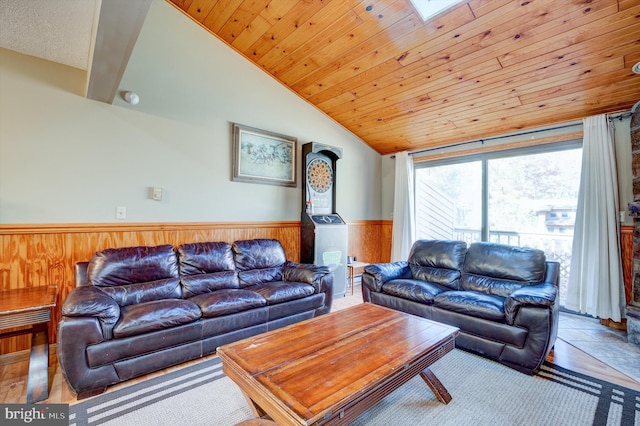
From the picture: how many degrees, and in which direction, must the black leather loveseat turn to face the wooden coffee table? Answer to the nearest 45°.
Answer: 0° — it already faces it

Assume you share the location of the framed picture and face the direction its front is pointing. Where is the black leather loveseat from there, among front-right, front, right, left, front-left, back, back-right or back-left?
front

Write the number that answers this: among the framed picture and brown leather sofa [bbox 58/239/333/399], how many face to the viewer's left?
0

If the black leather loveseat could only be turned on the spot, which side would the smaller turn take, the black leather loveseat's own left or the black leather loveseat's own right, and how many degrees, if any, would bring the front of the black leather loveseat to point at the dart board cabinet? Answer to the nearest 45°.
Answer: approximately 45° to the black leather loveseat's own right

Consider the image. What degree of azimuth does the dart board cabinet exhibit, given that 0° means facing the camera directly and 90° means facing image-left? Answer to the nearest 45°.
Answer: approximately 315°

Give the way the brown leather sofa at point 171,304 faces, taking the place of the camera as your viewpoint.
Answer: facing the viewer and to the right of the viewer

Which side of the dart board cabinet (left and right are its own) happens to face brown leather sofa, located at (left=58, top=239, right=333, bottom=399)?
right

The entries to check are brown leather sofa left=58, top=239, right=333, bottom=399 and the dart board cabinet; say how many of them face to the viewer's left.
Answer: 0
